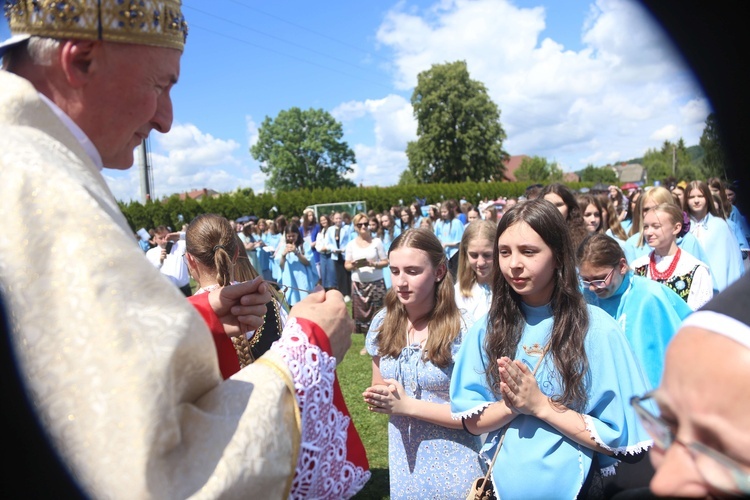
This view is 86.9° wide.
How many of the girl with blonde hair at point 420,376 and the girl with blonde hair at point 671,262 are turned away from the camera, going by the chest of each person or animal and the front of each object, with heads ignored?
0

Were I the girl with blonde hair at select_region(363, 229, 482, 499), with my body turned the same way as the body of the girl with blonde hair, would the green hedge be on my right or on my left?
on my right

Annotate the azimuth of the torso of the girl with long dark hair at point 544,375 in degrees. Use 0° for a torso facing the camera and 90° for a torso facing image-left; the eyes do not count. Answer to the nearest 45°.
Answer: approximately 45°

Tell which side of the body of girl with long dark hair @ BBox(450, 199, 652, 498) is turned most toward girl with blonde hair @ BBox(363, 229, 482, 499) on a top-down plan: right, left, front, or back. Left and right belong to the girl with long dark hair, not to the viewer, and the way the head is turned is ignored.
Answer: right

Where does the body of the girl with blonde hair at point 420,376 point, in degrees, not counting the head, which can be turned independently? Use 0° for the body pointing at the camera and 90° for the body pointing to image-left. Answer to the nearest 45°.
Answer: approximately 45°

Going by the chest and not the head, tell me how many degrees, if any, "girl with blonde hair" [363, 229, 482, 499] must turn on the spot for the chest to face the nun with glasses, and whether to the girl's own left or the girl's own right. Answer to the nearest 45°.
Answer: approximately 45° to the girl's own left

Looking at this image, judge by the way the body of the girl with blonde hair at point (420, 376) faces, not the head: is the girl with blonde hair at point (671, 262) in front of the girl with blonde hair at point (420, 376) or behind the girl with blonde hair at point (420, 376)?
behind

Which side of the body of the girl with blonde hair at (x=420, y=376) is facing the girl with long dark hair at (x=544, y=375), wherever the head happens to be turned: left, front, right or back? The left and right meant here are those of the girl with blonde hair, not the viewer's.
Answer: left
